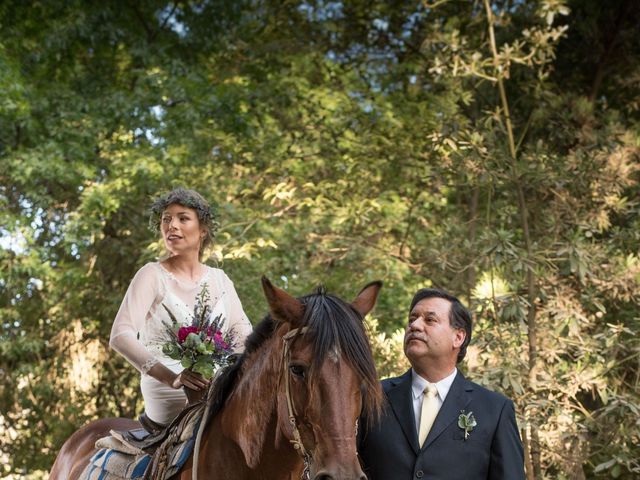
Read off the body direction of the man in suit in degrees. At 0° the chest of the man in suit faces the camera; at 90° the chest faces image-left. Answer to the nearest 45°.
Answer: approximately 45°

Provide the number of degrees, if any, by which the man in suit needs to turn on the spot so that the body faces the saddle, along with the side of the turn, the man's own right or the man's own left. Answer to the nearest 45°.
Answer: approximately 45° to the man's own right

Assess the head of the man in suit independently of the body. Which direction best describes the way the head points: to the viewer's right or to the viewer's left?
to the viewer's left

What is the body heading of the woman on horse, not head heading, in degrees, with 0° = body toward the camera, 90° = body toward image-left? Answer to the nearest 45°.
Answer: approximately 315°

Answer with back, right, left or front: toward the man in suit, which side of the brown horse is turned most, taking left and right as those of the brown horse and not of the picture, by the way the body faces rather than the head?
left
